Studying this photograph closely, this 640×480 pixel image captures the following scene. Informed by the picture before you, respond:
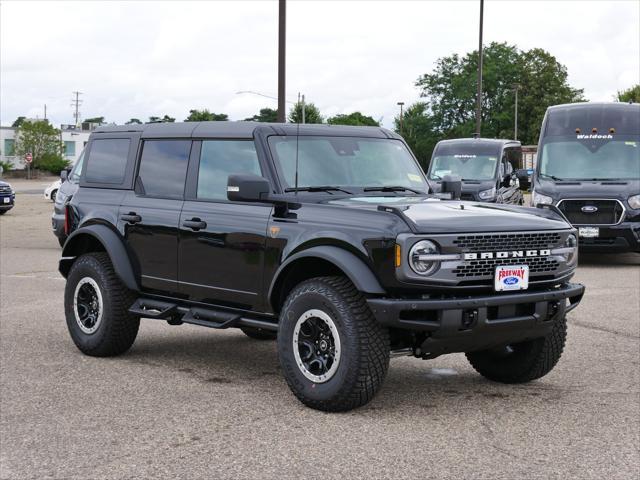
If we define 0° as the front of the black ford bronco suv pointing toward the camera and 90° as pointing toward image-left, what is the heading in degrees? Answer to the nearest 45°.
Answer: approximately 315°

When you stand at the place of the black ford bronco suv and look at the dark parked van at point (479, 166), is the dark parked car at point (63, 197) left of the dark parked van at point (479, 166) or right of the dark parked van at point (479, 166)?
left

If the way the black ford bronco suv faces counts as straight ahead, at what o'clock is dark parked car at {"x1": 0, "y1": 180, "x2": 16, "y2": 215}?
The dark parked car is roughly at 7 o'clock from the black ford bronco suv.

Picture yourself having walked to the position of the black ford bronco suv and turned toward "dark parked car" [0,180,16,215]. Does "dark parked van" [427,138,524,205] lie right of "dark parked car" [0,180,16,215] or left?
right

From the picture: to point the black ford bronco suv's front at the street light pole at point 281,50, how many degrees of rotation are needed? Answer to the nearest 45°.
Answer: approximately 135° to its left

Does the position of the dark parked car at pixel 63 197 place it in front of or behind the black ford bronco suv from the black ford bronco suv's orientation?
behind

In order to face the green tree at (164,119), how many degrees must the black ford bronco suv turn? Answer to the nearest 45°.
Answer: approximately 180°
